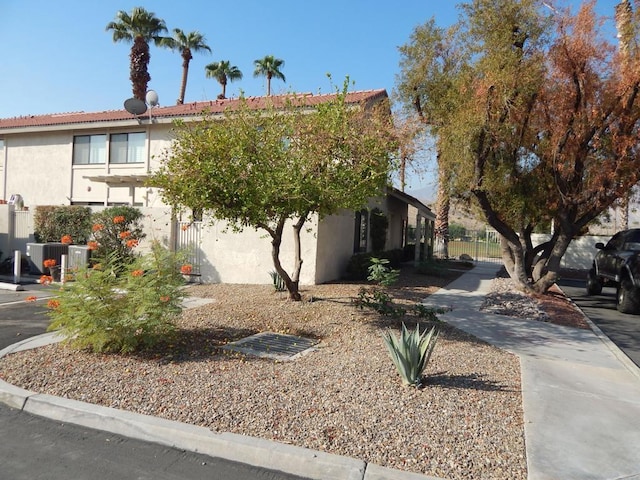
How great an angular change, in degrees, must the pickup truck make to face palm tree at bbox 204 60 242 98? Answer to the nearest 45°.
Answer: approximately 90° to its right

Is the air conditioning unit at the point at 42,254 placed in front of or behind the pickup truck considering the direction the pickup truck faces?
in front

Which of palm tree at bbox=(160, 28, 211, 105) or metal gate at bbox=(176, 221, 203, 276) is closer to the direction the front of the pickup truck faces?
the metal gate

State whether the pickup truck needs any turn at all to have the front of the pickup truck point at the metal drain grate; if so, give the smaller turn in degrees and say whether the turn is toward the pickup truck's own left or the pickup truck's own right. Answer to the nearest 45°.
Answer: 0° — it already faces it

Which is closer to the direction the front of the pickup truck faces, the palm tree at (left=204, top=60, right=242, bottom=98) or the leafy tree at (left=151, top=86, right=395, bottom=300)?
the leafy tree

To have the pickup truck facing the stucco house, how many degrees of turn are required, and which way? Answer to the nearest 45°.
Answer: approximately 45° to its right

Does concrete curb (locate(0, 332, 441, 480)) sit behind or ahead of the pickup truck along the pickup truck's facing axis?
ahead

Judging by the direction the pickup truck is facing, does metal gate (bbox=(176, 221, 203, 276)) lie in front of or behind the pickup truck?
in front

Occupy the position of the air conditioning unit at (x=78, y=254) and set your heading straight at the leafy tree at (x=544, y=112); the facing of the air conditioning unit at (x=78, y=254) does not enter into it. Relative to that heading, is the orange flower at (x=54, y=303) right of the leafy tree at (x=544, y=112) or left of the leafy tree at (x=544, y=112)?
right
